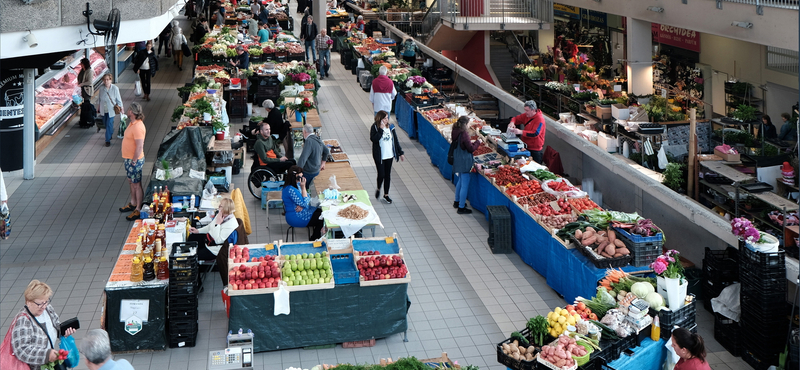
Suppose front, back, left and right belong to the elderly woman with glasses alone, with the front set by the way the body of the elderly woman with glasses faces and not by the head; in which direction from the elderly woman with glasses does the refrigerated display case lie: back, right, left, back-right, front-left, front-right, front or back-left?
back-left

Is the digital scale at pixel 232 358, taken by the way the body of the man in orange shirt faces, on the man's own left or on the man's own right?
on the man's own left

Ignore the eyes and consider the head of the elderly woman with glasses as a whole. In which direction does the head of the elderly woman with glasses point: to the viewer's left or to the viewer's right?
to the viewer's right
